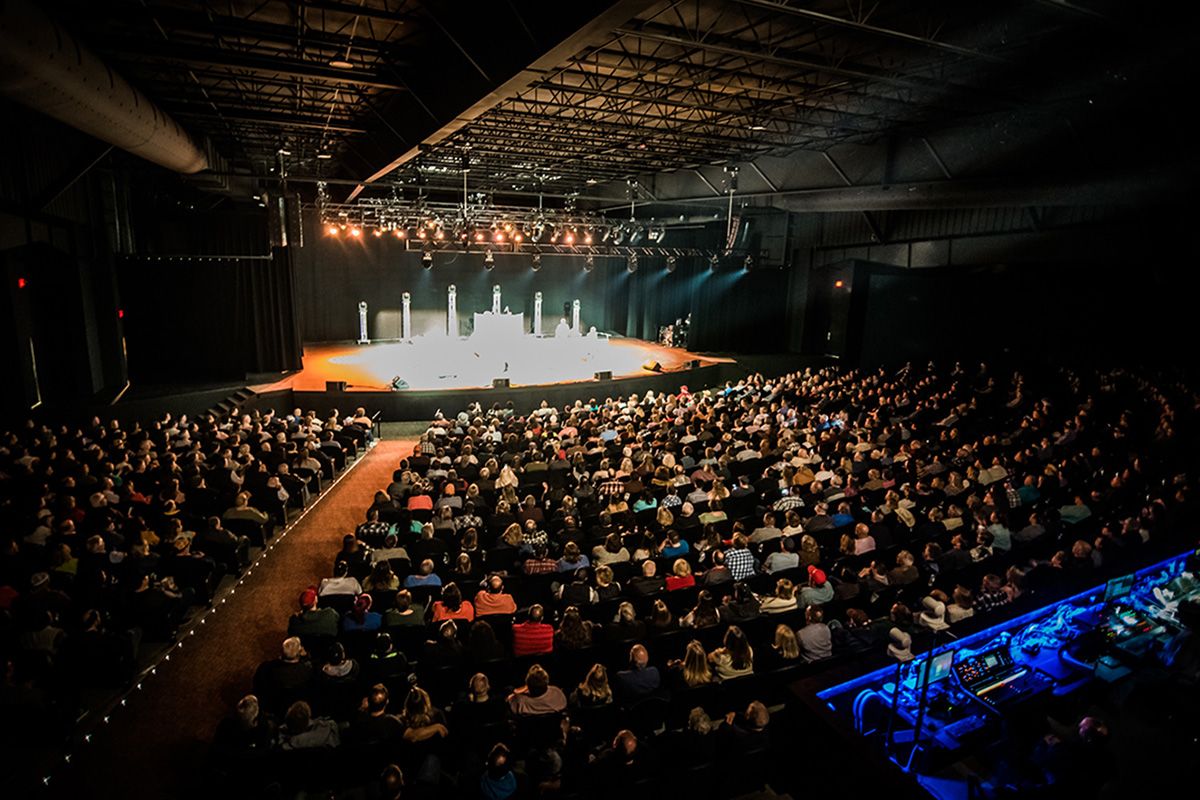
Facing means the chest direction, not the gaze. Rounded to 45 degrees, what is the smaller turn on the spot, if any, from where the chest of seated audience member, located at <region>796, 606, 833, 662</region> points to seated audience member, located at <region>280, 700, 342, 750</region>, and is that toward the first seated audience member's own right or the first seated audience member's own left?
approximately 90° to the first seated audience member's own left

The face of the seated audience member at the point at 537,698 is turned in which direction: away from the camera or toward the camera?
away from the camera

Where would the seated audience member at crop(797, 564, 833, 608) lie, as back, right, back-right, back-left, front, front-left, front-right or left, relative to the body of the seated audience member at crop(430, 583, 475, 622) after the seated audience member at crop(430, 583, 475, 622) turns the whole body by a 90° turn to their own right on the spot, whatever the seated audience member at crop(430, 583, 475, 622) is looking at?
front

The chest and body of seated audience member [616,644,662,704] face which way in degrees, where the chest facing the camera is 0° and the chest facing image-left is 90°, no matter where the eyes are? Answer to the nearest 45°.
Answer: approximately 180°

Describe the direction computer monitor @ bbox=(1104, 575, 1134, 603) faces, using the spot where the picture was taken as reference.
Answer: facing the viewer and to the right of the viewer

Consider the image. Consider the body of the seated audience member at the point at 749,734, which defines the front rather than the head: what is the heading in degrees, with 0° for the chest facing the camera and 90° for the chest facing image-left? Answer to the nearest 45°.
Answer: approximately 135°

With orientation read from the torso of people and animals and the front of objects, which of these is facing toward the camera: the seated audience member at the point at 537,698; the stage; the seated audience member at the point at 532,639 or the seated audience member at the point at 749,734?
the stage

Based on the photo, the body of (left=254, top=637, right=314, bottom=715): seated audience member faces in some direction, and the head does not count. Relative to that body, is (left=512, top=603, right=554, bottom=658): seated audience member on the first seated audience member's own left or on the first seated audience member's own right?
on the first seated audience member's own right

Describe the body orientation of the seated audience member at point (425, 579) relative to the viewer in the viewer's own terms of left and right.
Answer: facing away from the viewer

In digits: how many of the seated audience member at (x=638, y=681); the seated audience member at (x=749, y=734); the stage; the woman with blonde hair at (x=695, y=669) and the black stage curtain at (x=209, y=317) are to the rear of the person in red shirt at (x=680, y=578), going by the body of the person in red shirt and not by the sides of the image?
3

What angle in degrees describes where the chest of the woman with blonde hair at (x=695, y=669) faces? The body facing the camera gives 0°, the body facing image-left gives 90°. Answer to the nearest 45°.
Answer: approximately 135°

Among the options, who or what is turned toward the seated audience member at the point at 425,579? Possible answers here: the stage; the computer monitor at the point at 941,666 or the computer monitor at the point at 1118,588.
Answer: the stage

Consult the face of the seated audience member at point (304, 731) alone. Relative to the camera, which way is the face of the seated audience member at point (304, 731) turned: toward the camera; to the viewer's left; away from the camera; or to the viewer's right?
away from the camera

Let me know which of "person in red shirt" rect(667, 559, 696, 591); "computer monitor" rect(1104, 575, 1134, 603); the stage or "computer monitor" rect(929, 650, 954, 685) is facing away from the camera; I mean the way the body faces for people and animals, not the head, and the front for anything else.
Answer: the person in red shirt

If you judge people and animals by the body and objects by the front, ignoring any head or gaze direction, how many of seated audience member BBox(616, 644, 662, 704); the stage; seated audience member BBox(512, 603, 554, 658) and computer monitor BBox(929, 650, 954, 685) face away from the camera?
2

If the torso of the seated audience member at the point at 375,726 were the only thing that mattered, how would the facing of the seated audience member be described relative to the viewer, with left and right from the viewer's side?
facing away from the viewer

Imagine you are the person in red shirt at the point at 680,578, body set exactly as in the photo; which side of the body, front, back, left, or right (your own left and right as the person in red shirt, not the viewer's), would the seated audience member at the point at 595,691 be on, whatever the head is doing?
back

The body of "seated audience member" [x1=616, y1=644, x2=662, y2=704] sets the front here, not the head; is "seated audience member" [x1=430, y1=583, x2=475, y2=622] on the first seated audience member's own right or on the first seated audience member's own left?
on the first seated audience member's own left

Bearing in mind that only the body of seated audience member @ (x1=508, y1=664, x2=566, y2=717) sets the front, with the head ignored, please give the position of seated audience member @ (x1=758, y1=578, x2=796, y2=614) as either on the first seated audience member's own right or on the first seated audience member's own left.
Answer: on the first seated audience member's own right

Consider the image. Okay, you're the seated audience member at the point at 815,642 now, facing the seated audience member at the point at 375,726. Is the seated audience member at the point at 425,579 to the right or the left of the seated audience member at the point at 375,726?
right

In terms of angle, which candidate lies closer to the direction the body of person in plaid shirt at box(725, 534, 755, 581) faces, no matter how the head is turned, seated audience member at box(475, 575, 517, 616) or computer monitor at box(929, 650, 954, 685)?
the seated audience member

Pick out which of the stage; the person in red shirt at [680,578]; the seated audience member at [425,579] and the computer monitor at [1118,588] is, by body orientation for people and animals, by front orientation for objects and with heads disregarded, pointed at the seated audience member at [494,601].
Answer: the stage

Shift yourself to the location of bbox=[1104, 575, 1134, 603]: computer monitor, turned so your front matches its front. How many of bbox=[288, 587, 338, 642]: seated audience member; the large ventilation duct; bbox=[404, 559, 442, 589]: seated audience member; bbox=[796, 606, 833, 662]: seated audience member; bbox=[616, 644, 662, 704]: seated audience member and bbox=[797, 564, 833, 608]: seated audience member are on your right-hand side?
6

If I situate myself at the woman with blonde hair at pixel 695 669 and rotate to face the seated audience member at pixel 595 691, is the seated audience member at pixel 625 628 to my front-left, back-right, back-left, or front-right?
front-right
